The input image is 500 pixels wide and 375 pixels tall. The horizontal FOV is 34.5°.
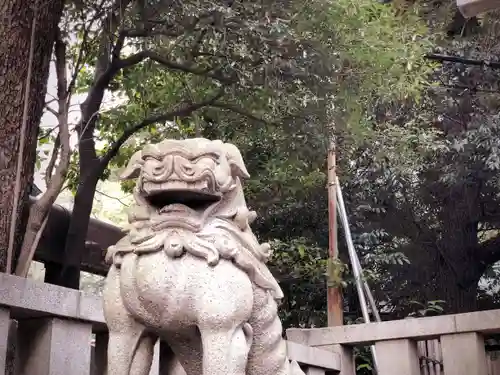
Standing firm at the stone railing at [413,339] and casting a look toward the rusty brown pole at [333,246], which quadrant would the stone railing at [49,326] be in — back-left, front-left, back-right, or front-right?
back-left

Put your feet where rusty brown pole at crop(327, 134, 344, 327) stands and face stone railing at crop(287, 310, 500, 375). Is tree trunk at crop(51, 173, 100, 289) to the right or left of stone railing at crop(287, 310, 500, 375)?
right

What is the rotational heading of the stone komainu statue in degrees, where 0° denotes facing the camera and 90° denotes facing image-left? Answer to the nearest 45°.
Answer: approximately 45°

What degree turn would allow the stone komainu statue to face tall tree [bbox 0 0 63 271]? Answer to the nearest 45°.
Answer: approximately 90° to its right

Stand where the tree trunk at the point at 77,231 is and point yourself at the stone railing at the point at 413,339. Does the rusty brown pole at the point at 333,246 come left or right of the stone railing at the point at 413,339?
left

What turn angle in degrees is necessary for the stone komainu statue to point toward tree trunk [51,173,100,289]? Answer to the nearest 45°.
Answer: approximately 135° to its right

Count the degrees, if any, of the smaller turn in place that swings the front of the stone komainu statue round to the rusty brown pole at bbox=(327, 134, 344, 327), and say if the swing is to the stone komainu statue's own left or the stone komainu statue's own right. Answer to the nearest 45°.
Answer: approximately 135° to the stone komainu statue's own left
